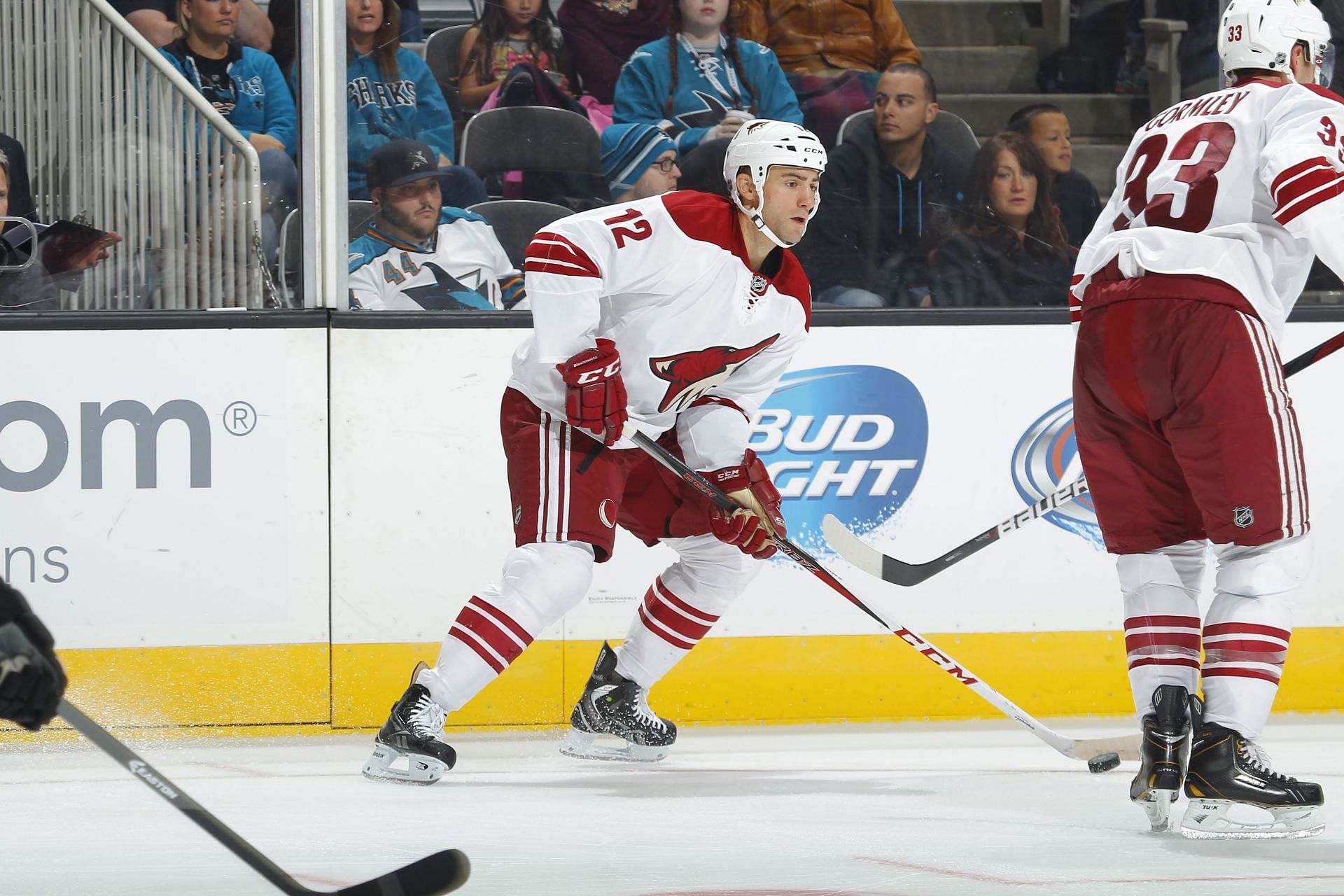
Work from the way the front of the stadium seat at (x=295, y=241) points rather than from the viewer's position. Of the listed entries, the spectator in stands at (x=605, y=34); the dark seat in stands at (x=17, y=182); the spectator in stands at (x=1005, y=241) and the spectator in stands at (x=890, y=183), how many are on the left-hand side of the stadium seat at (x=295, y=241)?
3

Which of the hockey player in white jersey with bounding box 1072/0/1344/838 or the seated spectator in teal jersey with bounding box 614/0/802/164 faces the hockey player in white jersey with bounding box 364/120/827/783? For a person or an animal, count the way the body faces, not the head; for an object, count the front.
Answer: the seated spectator in teal jersey

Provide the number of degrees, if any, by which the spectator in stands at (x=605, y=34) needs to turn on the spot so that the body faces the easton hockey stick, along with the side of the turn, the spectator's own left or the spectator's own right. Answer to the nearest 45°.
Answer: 0° — they already face it

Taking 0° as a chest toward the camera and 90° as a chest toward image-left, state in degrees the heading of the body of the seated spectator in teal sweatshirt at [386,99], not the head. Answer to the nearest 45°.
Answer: approximately 0°

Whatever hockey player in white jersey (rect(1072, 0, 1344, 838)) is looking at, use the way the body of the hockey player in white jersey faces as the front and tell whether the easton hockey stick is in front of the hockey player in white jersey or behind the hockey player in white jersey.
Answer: behind

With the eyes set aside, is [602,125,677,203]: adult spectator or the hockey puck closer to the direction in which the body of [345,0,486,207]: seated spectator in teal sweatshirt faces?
the hockey puck

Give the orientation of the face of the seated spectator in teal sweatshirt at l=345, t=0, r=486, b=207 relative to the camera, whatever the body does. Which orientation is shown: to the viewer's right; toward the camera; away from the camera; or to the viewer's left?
toward the camera

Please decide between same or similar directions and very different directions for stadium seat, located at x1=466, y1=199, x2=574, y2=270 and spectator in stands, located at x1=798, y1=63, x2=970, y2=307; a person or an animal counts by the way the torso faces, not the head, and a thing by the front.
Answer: same or similar directions

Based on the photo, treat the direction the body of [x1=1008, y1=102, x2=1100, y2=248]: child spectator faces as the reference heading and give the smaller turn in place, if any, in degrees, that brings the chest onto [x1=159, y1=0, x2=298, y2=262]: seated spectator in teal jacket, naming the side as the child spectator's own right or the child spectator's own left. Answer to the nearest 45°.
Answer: approximately 135° to the child spectator's own right

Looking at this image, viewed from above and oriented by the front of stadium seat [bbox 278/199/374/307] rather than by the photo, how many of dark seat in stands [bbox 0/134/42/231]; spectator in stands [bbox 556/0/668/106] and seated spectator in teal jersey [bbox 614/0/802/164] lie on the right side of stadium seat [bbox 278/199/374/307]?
1

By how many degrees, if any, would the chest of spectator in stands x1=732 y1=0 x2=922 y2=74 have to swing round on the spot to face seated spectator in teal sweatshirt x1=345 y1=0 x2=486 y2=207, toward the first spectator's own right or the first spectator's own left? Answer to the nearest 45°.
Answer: approximately 90° to the first spectator's own right

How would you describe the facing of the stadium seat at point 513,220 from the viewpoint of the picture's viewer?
facing the viewer

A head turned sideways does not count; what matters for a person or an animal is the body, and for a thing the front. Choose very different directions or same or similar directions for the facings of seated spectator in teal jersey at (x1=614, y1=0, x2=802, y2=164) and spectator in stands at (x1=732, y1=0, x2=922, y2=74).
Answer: same or similar directions

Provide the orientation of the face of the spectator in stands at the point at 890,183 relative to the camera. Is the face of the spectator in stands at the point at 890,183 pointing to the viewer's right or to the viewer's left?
to the viewer's left

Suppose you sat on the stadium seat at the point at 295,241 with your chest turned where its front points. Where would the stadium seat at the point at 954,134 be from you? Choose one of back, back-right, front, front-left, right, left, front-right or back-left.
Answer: left

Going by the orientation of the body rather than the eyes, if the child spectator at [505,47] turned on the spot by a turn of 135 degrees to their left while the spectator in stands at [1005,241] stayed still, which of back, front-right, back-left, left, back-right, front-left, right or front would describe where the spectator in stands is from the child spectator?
front-right

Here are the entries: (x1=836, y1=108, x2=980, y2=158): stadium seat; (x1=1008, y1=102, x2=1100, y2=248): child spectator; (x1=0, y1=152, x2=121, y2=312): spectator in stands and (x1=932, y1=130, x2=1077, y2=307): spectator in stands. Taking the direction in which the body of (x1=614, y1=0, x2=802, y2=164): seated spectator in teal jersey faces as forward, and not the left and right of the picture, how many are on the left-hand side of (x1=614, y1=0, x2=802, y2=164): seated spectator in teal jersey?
3

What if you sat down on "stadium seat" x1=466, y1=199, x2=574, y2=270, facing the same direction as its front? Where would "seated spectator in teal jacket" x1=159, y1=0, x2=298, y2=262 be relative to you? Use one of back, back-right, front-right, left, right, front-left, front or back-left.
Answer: right

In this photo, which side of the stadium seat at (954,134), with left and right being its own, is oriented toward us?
front

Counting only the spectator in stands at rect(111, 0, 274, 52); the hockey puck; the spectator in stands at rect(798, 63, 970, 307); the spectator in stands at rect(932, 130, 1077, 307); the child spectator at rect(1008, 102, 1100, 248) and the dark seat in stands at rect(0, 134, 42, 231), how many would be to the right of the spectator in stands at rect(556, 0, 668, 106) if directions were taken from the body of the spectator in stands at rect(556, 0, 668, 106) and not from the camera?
2

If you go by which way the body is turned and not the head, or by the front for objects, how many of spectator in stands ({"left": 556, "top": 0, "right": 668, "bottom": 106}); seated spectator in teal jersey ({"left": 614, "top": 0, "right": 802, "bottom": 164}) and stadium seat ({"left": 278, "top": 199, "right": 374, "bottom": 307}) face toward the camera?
3
